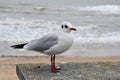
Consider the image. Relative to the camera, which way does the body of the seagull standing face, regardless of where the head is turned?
to the viewer's right
